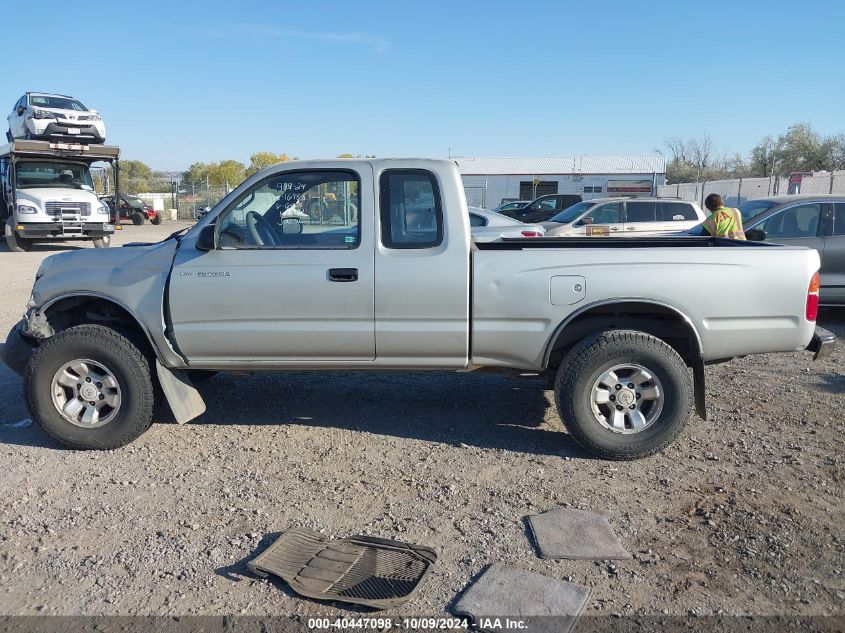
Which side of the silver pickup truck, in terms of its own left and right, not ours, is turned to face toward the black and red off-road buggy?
right

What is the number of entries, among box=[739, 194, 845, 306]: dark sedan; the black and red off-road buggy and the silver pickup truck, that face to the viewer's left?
2

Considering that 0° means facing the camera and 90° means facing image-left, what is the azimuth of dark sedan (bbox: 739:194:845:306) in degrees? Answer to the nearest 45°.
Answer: approximately 90°

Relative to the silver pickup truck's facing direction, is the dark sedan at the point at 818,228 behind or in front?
behind

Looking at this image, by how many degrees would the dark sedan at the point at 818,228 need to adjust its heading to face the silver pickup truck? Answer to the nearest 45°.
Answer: approximately 90° to its left

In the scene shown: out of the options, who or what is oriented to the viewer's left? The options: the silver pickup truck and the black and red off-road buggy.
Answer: the silver pickup truck

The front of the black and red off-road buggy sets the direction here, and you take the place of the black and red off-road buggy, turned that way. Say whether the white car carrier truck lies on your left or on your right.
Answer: on your right

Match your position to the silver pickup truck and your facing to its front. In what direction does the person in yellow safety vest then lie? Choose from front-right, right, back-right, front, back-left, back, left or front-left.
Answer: back-right

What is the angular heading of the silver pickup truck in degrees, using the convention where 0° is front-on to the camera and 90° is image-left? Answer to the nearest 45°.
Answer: approximately 90°

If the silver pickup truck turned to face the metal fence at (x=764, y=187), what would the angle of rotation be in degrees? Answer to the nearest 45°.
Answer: approximately 135° to its right
